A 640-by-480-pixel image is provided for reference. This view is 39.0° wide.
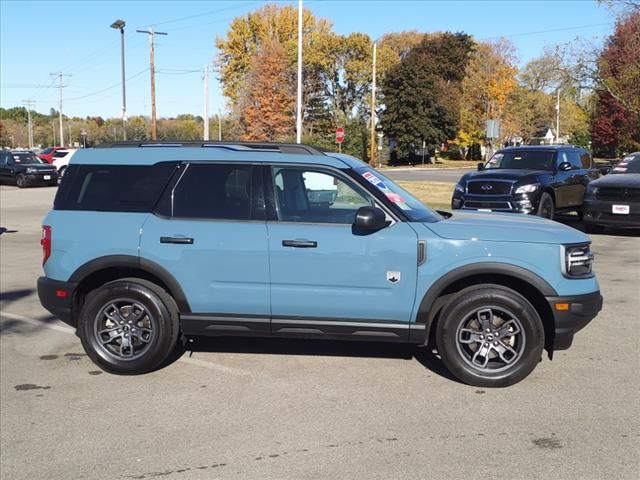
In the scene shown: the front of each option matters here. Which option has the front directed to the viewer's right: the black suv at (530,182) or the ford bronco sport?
the ford bronco sport

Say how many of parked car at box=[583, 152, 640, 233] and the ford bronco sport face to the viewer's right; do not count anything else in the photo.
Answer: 1

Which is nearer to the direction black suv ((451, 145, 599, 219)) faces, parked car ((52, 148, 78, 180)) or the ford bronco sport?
the ford bronco sport

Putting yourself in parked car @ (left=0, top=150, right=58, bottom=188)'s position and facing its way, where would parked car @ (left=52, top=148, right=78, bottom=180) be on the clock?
parked car @ (left=52, top=148, right=78, bottom=180) is roughly at 8 o'clock from parked car @ (left=0, top=150, right=58, bottom=188).

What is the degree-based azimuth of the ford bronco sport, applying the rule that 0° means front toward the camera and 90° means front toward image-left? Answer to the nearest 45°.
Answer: approximately 270°

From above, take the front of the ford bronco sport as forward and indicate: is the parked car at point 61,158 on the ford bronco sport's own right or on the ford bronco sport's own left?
on the ford bronco sport's own left

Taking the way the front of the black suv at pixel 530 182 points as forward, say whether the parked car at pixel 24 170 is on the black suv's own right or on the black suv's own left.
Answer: on the black suv's own right

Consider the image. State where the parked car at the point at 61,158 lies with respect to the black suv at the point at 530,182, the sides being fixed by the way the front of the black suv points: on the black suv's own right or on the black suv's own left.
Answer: on the black suv's own right

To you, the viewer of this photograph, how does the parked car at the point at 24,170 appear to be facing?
facing the viewer and to the right of the viewer

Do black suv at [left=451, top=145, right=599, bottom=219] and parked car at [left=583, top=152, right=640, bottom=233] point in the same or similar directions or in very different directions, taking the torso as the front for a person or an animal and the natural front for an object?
same or similar directions

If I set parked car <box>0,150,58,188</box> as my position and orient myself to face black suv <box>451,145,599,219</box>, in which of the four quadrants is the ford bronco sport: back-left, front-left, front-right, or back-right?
front-right

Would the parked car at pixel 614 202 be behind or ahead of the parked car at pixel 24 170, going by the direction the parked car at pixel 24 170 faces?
ahead

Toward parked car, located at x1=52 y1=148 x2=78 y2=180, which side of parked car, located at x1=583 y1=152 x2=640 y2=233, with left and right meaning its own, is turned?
right

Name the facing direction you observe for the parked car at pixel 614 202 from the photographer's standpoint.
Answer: facing the viewer and to the left of the viewer

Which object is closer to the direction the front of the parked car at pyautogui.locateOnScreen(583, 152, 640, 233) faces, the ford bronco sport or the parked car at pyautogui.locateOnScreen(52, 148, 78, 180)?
the ford bronco sport
